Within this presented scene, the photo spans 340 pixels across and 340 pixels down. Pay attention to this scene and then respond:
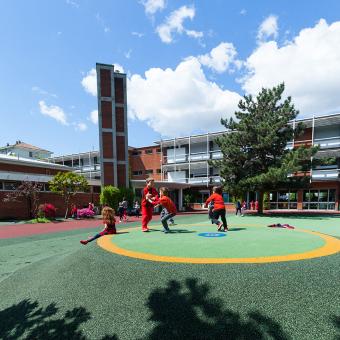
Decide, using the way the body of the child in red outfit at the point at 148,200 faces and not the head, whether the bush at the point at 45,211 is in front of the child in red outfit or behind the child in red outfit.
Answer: behind

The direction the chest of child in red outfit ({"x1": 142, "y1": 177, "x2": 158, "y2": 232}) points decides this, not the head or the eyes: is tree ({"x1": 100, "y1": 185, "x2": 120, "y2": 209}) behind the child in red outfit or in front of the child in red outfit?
behind

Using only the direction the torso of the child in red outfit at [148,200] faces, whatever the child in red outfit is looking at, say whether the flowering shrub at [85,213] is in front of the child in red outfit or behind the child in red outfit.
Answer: behind

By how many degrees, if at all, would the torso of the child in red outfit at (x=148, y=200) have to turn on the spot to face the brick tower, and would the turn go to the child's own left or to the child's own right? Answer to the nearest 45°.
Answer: approximately 135° to the child's own left

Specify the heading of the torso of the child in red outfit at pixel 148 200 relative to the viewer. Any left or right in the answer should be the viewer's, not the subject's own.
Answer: facing the viewer and to the right of the viewer
